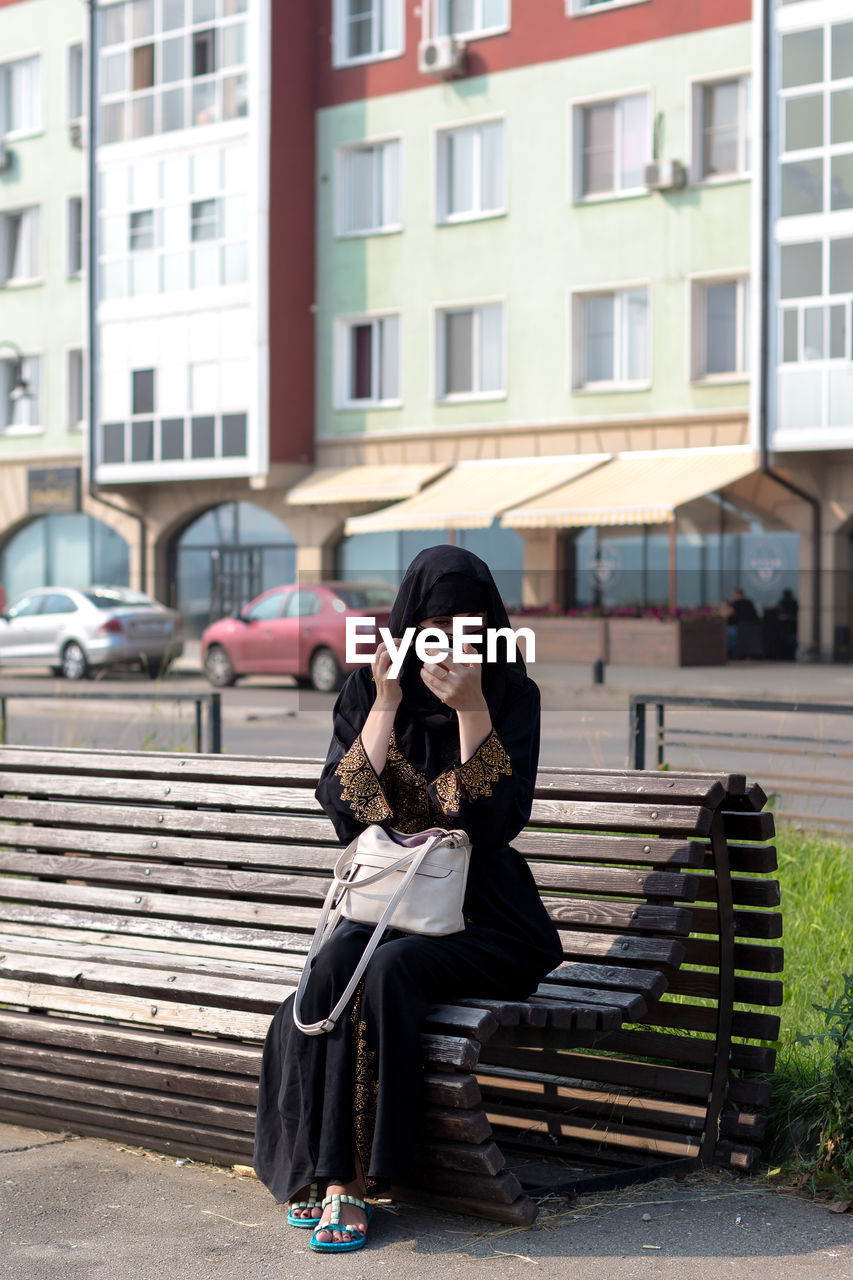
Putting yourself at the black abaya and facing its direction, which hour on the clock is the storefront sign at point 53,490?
The storefront sign is roughly at 4 o'clock from the black abaya.

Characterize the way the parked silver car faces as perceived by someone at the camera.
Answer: facing away from the viewer and to the left of the viewer

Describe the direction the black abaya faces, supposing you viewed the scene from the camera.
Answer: facing the viewer and to the left of the viewer

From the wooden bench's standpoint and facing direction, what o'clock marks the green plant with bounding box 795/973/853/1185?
The green plant is roughly at 8 o'clock from the wooden bench.

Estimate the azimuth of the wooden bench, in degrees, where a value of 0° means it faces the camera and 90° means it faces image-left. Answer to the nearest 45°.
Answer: approximately 45°

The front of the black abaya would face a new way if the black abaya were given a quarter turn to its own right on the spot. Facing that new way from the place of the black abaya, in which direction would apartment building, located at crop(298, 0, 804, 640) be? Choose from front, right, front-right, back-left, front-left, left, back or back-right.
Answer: front-right

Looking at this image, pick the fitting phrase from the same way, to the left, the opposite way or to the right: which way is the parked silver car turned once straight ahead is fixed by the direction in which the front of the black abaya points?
to the right

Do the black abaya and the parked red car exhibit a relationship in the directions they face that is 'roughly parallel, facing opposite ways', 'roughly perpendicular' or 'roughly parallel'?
roughly perpendicular

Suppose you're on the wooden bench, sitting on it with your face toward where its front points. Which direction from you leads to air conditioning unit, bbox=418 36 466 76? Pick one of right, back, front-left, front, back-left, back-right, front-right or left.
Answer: back-right

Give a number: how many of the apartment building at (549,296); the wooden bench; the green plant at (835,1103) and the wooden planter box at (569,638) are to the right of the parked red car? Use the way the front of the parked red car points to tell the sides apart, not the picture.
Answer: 2

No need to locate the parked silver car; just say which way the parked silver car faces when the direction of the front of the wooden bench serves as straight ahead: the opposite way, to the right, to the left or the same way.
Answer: to the right
